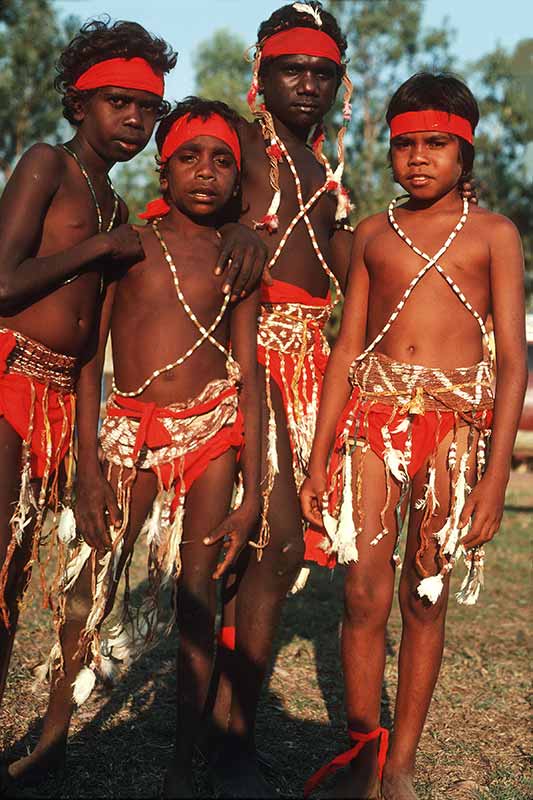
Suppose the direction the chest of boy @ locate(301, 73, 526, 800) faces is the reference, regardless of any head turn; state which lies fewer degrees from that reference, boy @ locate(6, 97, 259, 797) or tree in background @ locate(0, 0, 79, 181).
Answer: the boy

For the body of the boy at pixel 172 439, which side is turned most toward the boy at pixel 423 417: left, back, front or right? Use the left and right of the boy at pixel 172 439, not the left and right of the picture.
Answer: left

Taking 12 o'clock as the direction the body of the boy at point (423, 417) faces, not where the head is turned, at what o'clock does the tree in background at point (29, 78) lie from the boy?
The tree in background is roughly at 5 o'clock from the boy.

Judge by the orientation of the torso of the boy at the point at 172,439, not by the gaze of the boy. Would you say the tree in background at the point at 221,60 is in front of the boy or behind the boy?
behind

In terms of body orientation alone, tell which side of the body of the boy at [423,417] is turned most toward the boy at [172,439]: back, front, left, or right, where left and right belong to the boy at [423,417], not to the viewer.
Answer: right

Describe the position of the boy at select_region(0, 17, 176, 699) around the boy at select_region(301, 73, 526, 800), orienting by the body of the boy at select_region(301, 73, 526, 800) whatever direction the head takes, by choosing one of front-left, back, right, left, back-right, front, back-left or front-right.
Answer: right

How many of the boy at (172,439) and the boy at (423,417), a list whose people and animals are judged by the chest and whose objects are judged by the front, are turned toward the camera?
2

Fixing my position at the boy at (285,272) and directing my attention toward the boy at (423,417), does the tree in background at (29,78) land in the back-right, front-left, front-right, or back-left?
back-left

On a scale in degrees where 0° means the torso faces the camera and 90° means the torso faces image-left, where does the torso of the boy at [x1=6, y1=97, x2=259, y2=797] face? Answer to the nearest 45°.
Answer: approximately 0°
